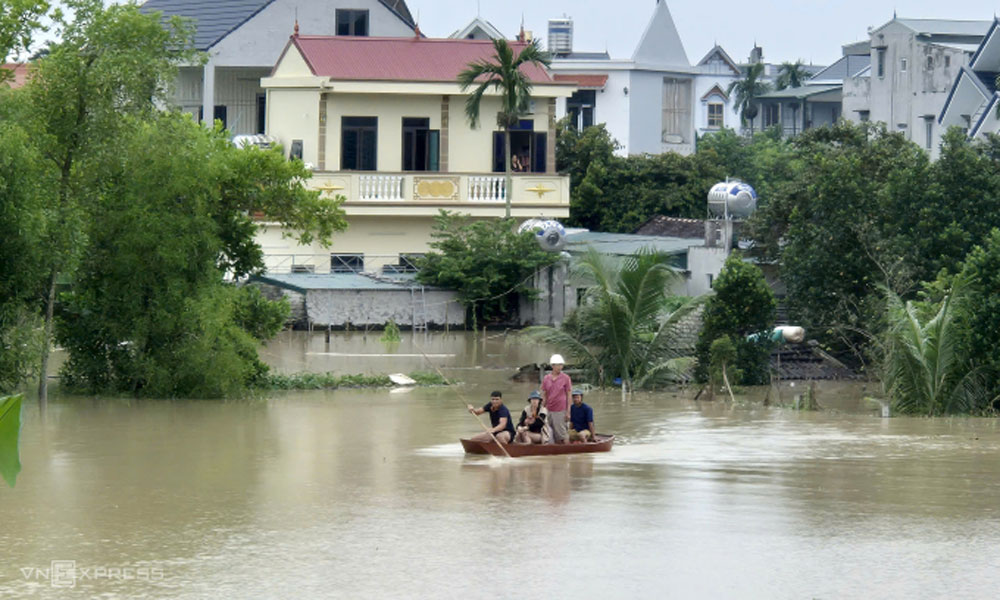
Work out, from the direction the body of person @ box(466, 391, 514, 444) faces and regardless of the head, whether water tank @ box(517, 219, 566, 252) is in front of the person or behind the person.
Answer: behind

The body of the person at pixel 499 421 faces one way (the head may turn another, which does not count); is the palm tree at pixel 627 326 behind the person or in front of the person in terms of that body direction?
behind

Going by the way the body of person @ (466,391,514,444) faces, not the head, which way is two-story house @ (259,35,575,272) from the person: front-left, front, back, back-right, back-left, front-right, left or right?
back-right

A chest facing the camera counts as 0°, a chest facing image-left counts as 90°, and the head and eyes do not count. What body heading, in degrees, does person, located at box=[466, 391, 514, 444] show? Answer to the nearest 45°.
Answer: approximately 45°

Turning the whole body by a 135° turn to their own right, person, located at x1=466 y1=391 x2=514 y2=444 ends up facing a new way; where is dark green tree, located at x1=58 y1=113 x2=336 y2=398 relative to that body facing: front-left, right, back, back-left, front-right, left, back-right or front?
front-left

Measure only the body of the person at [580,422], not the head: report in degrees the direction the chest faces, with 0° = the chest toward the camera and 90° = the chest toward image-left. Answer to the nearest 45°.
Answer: approximately 45°

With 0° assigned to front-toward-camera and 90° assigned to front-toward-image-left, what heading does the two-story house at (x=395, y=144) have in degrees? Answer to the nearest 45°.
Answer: approximately 0°

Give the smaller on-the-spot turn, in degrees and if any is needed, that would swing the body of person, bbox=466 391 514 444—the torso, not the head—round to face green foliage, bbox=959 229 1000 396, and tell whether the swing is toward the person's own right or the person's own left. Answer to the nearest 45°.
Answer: approximately 180°
